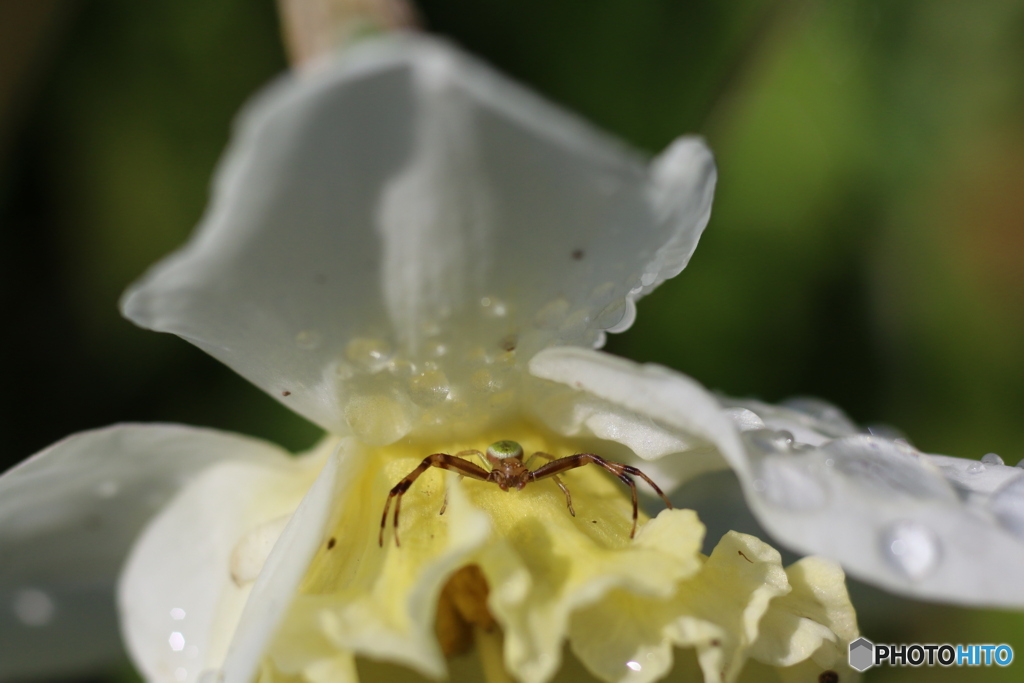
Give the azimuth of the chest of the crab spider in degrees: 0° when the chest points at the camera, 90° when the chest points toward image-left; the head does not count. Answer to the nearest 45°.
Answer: approximately 0°
